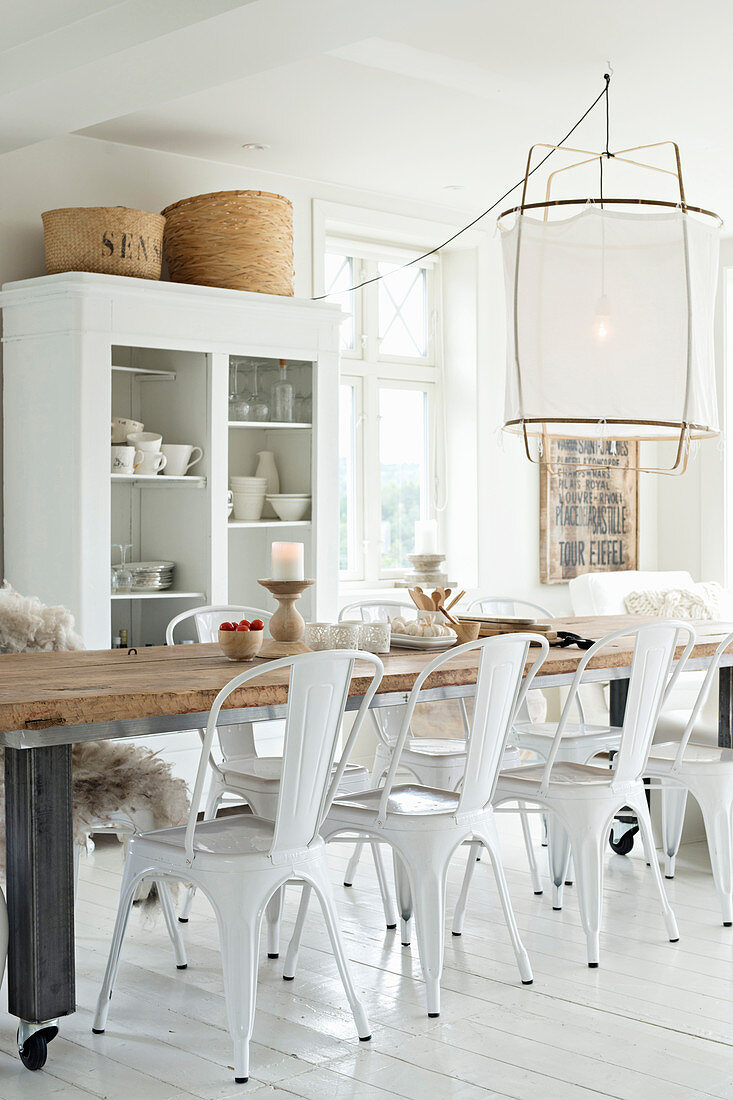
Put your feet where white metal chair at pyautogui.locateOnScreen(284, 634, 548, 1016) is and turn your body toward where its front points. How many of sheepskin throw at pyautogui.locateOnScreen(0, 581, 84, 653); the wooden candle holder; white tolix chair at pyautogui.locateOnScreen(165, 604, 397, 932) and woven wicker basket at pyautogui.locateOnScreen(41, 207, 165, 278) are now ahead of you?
4

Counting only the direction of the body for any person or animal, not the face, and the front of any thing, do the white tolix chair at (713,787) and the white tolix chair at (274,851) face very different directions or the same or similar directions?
same or similar directions

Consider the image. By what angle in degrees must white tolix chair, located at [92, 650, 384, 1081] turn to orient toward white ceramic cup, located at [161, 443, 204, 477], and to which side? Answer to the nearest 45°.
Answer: approximately 45° to its right

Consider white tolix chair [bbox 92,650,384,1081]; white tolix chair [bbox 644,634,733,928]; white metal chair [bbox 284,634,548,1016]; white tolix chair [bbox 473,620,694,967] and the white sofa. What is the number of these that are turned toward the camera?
1

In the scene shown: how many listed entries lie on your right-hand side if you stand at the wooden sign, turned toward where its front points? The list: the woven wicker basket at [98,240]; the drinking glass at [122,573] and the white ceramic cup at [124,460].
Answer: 3

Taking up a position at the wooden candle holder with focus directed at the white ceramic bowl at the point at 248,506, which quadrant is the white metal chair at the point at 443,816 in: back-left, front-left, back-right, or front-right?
back-right

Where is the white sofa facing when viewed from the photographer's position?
facing the viewer

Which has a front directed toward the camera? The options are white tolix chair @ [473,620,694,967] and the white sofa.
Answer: the white sofa

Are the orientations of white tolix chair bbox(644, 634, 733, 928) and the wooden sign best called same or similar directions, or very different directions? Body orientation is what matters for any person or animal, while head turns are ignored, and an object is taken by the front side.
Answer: very different directions

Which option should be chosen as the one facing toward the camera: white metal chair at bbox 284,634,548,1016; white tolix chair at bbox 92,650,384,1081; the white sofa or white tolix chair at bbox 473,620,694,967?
the white sofa

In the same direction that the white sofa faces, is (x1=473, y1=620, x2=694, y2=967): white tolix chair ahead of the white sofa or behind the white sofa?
ahead

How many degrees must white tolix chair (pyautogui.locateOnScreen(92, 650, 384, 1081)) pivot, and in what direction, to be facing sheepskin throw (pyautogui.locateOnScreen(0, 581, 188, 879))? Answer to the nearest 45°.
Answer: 0° — it already faces it

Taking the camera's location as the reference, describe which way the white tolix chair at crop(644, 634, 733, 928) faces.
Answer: facing away from the viewer and to the left of the viewer

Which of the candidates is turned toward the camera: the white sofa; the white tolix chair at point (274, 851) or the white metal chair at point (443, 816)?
the white sofa

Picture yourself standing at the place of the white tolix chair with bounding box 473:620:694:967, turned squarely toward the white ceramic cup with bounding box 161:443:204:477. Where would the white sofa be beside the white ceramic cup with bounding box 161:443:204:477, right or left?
right

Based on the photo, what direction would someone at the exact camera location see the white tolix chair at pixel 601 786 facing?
facing away from the viewer and to the left of the viewer

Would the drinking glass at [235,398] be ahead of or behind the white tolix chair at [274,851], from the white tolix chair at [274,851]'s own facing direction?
ahead
